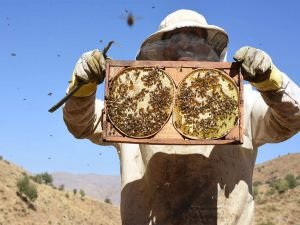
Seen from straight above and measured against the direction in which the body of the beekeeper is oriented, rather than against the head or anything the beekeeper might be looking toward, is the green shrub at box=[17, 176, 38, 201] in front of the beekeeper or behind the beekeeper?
behind

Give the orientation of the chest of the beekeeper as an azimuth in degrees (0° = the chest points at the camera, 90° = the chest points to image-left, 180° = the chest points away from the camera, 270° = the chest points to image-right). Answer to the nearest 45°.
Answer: approximately 0°

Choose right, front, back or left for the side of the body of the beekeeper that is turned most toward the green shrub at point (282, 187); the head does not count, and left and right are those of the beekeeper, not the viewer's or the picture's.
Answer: back
